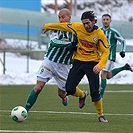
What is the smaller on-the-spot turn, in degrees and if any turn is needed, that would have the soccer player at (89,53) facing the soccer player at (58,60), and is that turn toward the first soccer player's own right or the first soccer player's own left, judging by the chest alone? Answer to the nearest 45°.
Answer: approximately 135° to the first soccer player's own right

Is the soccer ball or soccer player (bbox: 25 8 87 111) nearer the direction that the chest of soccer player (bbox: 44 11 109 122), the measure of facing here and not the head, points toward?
the soccer ball

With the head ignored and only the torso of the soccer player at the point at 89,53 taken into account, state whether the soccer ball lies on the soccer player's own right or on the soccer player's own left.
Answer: on the soccer player's own right

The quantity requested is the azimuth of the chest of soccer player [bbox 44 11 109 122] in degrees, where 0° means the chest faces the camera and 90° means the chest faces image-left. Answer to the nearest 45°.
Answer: approximately 0°
